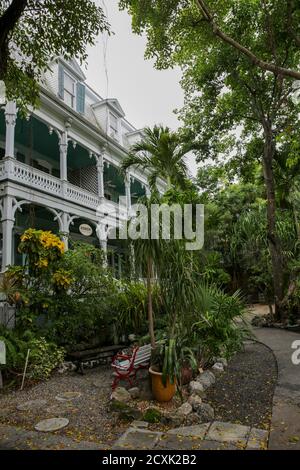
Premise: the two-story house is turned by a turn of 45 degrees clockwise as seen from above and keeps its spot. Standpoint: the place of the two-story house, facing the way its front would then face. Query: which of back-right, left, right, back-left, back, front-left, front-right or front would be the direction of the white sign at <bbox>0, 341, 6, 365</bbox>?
front

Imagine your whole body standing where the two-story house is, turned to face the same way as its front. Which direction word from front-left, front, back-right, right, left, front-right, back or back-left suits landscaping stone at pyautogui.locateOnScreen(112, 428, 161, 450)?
front-right

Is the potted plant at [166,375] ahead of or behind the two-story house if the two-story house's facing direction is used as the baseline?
ahead

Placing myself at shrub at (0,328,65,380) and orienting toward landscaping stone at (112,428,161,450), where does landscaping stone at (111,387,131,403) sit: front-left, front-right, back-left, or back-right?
front-left

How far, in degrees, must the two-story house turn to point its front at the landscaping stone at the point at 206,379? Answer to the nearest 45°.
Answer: approximately 45° to its right

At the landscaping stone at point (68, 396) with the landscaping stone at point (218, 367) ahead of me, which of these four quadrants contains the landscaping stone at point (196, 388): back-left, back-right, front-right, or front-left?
front-right

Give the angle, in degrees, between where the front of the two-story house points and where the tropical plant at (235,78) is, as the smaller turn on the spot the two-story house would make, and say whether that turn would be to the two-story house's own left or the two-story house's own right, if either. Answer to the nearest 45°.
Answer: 0° — it already faces it

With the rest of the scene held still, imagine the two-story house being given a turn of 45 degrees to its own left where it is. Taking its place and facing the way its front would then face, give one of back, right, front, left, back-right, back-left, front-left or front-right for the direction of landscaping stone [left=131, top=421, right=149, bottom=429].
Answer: right

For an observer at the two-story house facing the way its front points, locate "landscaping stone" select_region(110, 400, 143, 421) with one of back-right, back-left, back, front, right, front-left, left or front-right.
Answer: front-right

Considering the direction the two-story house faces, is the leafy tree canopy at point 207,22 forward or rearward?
forward

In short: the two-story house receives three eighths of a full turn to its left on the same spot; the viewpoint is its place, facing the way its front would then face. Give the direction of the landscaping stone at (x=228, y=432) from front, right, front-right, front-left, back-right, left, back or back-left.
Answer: back
